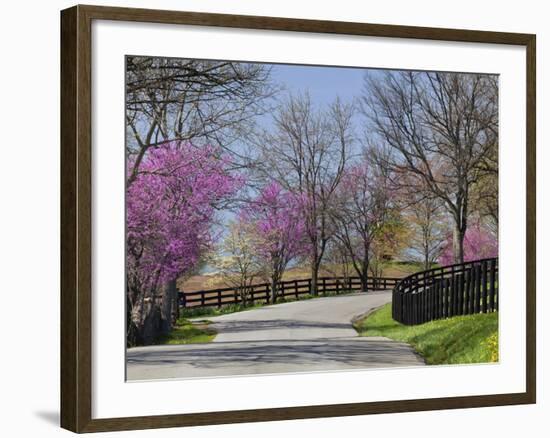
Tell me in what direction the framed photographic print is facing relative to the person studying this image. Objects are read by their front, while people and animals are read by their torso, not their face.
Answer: facing the viewer and to the right of the viewer
